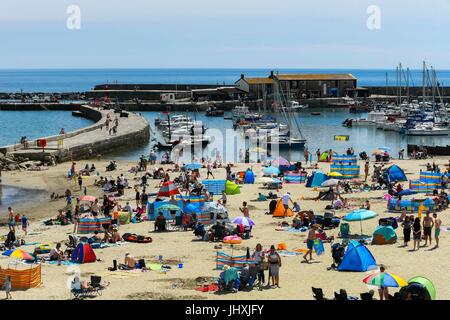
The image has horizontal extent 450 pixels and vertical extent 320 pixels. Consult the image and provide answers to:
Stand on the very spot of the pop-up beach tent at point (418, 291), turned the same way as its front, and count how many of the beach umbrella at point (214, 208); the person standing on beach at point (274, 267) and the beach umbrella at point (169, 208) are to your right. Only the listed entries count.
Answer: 3

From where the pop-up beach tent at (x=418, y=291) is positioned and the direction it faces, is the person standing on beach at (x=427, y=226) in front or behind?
behind

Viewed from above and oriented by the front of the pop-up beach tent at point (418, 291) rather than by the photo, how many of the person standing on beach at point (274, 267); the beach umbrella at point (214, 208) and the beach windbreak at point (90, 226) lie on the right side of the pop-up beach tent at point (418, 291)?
3

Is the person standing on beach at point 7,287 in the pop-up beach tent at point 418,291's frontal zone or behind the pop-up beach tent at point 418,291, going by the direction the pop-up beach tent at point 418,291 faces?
frontal zone

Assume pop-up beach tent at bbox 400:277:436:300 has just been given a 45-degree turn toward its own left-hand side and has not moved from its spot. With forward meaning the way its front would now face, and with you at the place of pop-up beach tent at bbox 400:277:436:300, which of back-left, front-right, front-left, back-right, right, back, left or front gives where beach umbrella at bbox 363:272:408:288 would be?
back-right

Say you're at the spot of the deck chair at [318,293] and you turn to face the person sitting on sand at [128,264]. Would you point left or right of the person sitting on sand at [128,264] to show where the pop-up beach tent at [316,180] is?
right

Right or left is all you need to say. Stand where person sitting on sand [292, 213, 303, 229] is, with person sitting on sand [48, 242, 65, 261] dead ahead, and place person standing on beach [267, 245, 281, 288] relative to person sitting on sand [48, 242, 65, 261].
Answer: left

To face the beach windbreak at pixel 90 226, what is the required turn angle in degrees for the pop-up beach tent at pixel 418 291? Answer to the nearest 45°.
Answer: approximately 90° to its right

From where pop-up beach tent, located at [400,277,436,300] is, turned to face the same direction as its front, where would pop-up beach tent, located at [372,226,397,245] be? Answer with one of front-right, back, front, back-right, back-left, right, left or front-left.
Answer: back-right

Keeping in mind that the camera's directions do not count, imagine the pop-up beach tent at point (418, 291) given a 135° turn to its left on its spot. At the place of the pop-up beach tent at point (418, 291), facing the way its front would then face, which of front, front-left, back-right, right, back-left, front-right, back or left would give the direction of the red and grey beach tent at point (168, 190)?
back-left
